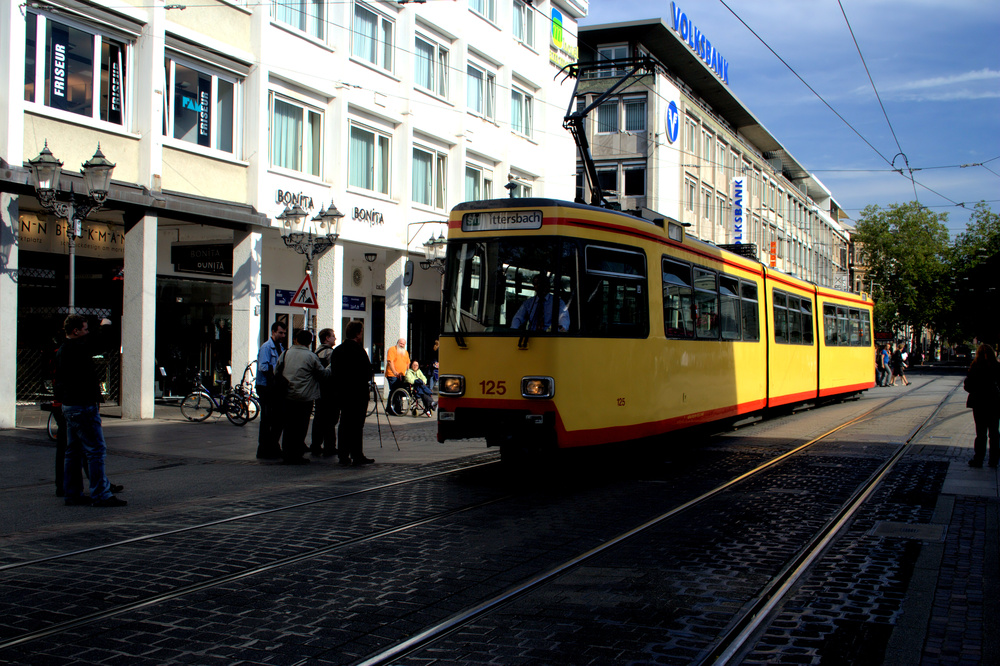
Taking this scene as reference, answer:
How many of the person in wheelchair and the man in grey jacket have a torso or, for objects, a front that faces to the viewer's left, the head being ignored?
0

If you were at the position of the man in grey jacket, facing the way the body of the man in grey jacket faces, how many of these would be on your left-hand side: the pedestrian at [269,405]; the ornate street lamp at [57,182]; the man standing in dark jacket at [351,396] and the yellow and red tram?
2

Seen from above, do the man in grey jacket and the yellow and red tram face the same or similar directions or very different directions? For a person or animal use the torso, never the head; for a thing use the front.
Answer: very different directions

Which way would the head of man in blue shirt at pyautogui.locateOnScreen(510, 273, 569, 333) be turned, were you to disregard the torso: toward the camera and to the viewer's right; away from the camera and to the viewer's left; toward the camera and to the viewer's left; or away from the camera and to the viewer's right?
toward the camera and to the viewer's left

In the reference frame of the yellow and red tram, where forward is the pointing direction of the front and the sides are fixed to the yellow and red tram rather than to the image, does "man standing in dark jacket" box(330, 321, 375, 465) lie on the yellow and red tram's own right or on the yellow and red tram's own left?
on the yellow and red tram's own right

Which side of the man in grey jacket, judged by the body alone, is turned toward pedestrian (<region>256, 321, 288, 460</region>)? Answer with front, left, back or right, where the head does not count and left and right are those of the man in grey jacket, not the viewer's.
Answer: left

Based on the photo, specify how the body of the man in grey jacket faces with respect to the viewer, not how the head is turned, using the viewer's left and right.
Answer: facing away from the viewer and to the right of the viewer
